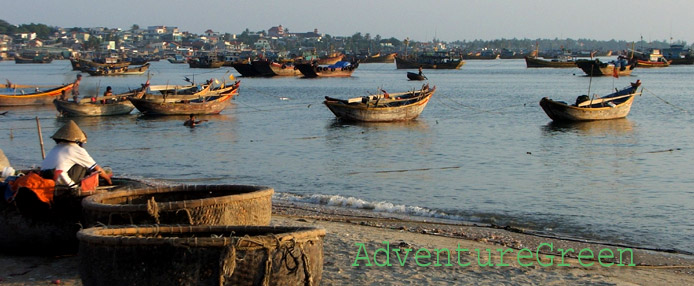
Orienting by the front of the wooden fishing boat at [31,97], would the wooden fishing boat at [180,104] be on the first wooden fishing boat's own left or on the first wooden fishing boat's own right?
on the first wooden fishing boat's own right

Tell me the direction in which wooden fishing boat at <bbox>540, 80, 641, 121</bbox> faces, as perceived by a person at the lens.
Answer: facing to the right of the viewer

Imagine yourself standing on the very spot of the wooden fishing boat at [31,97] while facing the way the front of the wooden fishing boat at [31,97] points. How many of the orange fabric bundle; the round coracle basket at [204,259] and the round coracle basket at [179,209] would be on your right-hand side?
3

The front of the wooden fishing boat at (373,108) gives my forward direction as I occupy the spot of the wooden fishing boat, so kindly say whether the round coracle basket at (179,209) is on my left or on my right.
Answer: on my right

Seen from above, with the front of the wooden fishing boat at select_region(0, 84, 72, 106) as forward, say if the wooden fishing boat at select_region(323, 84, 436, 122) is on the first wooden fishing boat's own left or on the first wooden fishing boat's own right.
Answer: on the first wooden fishing boat's own right

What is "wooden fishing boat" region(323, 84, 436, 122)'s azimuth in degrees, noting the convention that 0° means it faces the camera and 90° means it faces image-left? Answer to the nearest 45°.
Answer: approximately 270°

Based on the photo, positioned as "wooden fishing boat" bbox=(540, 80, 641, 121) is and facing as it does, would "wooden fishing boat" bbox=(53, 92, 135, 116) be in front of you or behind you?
behind

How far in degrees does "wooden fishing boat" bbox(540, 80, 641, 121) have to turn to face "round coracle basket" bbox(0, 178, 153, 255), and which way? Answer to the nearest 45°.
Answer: approximately 90° to its right

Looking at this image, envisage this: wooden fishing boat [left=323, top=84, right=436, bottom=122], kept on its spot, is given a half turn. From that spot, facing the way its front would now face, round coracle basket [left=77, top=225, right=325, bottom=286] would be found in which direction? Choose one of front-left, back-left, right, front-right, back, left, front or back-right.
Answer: left

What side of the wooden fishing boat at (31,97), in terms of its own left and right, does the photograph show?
right

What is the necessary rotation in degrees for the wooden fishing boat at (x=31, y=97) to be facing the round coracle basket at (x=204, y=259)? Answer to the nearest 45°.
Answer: approximately 90° to its right

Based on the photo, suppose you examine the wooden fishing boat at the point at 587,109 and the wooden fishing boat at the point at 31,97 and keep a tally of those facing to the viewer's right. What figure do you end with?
2

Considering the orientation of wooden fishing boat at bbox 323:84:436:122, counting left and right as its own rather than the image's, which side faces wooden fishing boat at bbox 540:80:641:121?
front

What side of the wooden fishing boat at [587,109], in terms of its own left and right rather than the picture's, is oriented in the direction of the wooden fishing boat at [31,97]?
back
